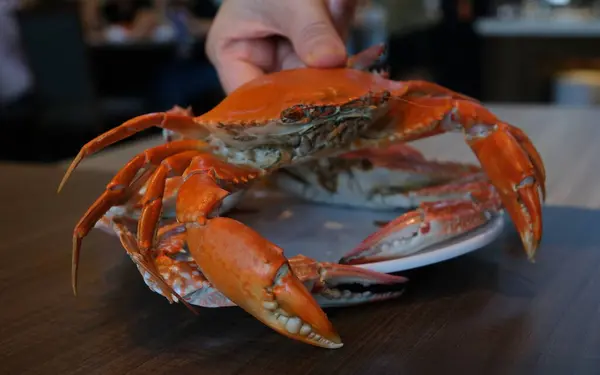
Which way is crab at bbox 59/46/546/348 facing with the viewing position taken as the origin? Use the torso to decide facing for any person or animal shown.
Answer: facing the viewer and to the right of the viewer

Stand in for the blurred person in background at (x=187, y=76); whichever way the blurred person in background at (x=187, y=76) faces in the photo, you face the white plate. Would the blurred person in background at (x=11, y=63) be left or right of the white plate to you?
right

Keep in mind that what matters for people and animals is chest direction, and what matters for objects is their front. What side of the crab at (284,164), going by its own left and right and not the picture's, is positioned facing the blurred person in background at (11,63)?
back

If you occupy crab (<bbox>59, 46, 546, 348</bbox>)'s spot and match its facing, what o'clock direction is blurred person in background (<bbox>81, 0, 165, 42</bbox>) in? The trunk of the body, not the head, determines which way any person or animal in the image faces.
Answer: The blurred person in background is roughly at 7 o'clock from the crab.

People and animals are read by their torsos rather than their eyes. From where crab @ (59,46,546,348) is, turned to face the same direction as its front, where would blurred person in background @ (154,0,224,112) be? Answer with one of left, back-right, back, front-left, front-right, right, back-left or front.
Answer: back-left
